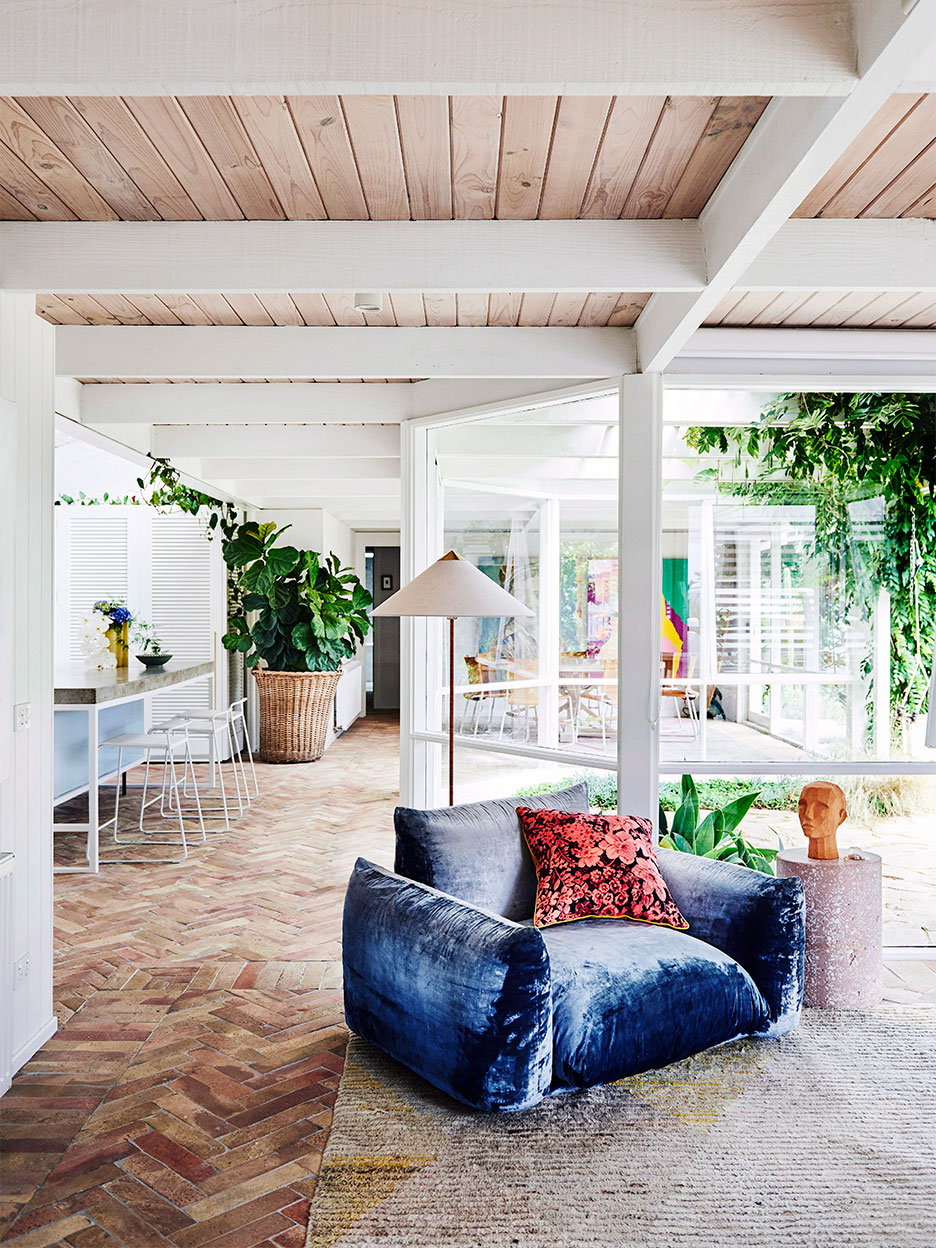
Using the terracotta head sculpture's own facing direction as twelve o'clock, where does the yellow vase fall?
The yellow vase is roughly at 2 o'clock from the terracotta head sculpture.

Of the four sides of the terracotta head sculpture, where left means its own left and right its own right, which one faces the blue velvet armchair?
front

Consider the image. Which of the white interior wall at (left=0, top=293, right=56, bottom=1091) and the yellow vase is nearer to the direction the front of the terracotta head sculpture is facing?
the white interior wall

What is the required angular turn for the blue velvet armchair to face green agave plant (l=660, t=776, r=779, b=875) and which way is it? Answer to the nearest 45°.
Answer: approximately 90° to its left

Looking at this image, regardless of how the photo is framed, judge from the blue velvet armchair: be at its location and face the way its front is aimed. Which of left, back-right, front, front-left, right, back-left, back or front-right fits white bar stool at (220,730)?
back

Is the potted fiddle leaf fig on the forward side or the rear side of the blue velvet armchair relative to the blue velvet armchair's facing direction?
on the rear side

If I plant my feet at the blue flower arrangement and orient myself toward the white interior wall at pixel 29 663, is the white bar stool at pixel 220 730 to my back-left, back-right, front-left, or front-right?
front-left

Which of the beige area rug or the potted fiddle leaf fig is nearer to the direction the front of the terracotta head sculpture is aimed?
the beige area rug

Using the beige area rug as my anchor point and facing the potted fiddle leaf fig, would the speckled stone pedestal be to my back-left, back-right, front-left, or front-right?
front-right

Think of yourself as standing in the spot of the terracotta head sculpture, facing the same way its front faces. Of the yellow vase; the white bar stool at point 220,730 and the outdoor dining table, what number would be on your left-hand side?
0

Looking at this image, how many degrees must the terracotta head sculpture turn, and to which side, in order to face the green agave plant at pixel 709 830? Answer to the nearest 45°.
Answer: approximately 90° to its right

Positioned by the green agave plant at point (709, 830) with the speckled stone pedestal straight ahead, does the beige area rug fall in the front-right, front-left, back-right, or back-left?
front-right

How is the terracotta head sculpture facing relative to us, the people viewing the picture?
facing the viewer and to the left of the viewer

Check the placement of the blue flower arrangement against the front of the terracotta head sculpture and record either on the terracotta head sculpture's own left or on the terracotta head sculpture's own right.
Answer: on the terracotta head sculpture's own right

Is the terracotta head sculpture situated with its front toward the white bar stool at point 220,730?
no

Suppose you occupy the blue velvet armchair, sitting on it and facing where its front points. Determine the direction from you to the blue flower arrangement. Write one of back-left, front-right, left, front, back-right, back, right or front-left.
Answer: back
